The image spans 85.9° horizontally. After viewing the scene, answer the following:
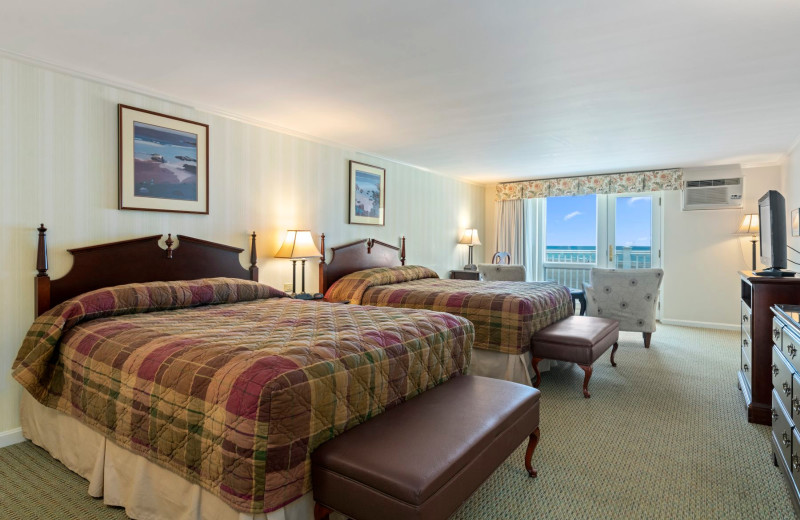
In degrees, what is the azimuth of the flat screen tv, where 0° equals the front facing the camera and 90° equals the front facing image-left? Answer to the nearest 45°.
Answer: approximately 90°

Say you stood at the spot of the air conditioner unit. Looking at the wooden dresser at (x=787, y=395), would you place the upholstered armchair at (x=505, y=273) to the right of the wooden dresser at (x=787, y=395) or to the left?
right

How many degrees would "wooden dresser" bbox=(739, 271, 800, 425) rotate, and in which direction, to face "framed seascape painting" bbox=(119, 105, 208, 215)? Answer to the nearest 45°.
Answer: approximately 45° to its left

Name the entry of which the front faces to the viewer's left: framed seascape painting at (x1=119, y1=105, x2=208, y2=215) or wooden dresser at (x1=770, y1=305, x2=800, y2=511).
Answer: the wooden dresser

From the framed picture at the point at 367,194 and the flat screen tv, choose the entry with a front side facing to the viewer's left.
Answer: the flat screen tv

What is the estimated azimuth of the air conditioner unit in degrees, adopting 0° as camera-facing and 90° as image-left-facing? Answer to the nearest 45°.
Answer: approximately 0°

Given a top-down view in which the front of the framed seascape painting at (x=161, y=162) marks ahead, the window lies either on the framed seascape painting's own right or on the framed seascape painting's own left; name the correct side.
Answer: on the framed seascape painting's own left

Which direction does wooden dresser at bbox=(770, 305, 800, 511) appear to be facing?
to the viewer's left

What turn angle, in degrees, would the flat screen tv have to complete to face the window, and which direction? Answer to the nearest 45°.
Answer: approximately 45° to its right

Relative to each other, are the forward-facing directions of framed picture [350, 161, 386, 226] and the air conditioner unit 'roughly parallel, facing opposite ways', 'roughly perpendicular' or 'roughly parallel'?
roughly perpendicular

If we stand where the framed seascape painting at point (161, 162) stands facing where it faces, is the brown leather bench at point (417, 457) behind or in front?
in front

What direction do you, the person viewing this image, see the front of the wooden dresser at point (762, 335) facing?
facing to the left of the viewer

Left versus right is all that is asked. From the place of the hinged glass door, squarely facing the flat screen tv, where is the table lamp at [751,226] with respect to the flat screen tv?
left

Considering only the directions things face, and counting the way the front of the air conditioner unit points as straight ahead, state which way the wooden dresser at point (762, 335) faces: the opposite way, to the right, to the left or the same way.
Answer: to the right
